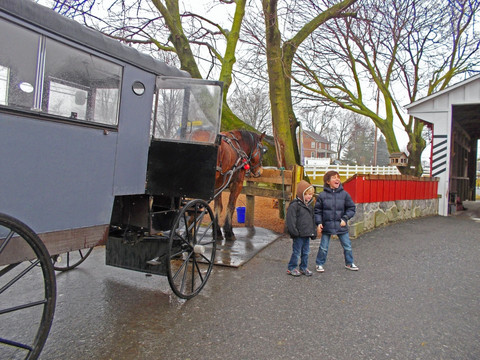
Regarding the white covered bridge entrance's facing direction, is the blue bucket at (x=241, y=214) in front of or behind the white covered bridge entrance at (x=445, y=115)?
in front

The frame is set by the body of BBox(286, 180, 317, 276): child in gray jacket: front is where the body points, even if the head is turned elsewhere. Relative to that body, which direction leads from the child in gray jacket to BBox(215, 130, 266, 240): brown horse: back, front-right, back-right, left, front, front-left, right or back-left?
back

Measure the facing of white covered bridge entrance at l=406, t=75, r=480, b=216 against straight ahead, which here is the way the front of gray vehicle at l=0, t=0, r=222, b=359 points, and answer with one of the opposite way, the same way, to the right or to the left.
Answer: the opposite way

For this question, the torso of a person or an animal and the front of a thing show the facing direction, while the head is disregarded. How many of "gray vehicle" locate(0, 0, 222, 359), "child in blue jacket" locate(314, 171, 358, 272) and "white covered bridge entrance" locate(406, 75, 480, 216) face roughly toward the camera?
2

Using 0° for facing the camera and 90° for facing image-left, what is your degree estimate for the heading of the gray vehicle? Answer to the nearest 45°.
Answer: approximately 225°

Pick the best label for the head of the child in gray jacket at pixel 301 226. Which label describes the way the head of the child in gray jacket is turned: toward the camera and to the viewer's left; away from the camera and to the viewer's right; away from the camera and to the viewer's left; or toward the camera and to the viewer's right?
toward the camera and to the viewer's right

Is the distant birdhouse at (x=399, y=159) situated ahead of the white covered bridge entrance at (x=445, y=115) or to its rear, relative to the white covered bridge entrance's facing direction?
to the rear

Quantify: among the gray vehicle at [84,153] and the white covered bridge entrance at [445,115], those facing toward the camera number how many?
1

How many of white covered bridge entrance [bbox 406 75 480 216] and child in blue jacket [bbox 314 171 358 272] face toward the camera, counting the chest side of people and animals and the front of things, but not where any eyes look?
2

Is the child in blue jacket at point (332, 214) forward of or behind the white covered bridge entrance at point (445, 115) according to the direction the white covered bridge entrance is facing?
forward

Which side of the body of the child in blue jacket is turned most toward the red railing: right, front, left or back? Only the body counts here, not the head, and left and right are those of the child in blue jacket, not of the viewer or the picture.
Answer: back

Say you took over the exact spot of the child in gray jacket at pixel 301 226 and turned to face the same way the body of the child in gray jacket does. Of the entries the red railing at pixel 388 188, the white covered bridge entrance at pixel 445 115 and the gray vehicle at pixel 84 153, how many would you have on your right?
1
